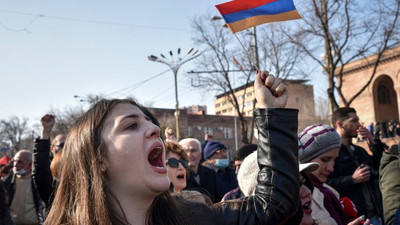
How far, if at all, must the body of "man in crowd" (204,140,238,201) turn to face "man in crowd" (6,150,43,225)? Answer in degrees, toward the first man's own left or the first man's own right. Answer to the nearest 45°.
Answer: approximately 135° to the first man's own right

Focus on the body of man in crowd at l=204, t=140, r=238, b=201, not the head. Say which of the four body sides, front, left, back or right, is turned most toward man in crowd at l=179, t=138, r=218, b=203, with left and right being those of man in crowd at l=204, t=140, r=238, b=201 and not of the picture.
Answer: right

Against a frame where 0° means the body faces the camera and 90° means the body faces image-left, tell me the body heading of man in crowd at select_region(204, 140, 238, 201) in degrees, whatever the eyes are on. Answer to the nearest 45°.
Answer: approximately 315°

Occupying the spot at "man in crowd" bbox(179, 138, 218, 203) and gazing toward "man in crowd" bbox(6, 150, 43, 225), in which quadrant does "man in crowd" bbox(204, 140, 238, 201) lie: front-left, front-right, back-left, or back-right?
back-right
